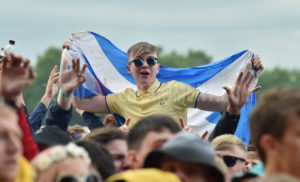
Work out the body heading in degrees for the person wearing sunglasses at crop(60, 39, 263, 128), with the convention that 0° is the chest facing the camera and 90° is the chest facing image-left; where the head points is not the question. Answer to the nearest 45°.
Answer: approximately 0°
